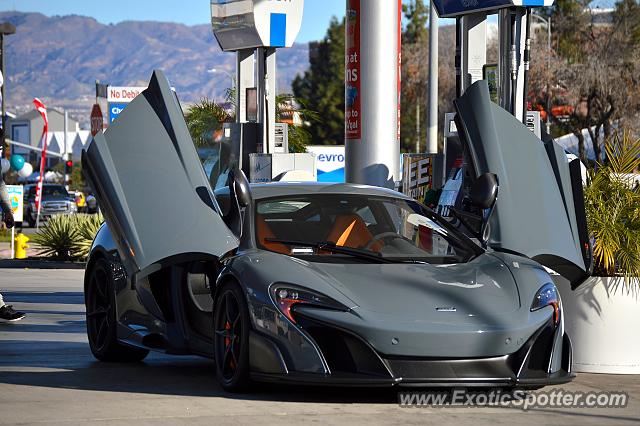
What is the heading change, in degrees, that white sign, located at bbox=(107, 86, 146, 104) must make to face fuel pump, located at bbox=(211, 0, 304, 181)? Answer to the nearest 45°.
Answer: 0° — it already faces it

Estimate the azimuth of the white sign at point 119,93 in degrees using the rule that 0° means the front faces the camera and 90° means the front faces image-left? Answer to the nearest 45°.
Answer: approximately 0°

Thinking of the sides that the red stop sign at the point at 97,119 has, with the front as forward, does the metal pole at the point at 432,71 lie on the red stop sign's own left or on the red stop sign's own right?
on the red stop sign's own left

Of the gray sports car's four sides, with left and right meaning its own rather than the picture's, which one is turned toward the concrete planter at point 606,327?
left

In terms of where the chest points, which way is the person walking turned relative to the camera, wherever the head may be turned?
to the viewer's right

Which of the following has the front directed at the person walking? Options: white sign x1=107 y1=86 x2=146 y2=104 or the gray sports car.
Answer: the white sign

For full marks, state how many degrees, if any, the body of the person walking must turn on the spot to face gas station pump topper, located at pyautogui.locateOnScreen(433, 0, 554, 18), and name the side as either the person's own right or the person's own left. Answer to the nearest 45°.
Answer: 0° — they already face it
